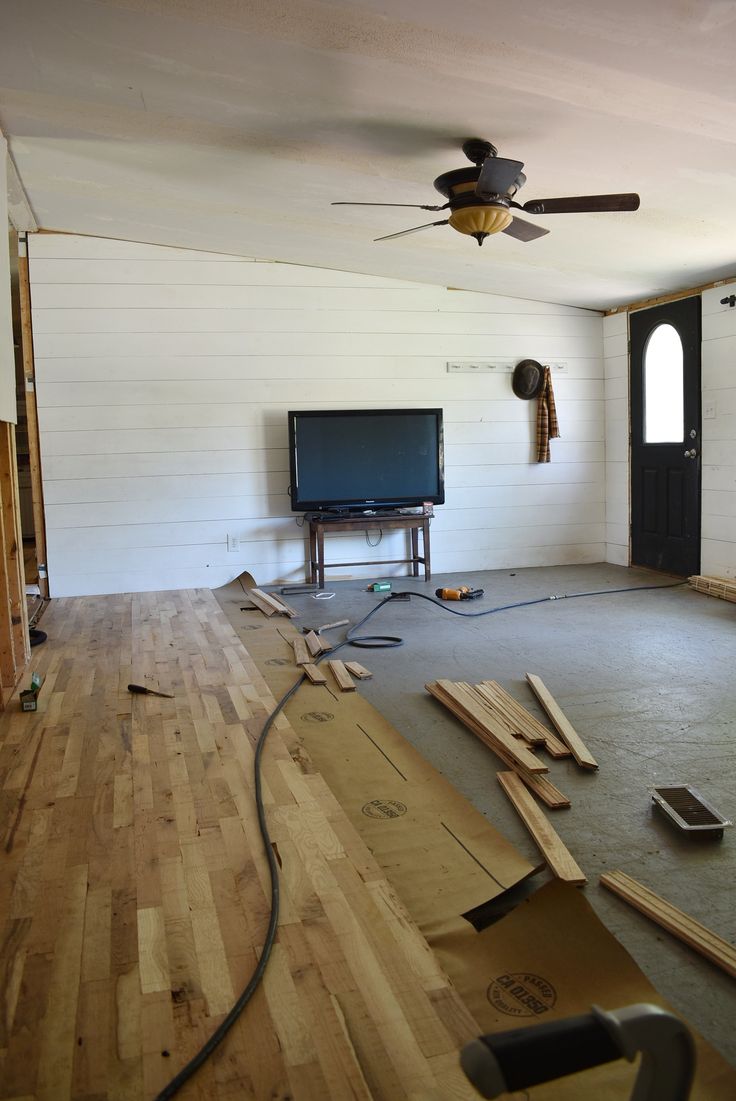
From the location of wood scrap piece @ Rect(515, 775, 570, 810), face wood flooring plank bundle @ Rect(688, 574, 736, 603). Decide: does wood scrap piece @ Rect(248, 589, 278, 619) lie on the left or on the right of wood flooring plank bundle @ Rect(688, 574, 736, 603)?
left

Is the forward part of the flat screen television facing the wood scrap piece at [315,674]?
yes

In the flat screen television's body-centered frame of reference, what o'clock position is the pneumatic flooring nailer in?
The pneumatic flooring nailer is roughly at 12 o'clock from the flat screen television.

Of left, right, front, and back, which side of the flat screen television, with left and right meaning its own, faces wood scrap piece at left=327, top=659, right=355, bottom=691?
front

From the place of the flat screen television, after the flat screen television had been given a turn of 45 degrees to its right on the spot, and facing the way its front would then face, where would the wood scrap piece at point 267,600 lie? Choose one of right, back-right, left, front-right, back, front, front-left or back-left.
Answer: front

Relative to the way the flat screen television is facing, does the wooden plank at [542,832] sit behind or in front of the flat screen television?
in front

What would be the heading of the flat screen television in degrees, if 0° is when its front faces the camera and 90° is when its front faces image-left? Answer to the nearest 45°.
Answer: approximately 0°

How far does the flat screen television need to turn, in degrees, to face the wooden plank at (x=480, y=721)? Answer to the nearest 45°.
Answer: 0° — it already faces it

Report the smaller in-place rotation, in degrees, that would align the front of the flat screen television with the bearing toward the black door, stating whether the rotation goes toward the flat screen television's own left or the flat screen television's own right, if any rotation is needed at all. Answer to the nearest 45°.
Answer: approximately 90° to the flat screen television's own left

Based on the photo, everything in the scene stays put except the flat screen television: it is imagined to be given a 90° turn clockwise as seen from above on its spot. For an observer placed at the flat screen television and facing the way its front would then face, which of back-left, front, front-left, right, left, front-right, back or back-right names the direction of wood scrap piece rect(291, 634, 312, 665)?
left

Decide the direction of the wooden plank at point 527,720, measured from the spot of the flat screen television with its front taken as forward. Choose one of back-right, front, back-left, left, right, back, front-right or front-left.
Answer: front

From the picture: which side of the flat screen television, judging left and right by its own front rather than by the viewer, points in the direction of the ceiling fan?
front

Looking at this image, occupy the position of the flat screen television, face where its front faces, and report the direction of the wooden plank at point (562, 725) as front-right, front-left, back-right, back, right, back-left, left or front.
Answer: front

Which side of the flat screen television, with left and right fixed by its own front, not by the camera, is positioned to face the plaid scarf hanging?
left
